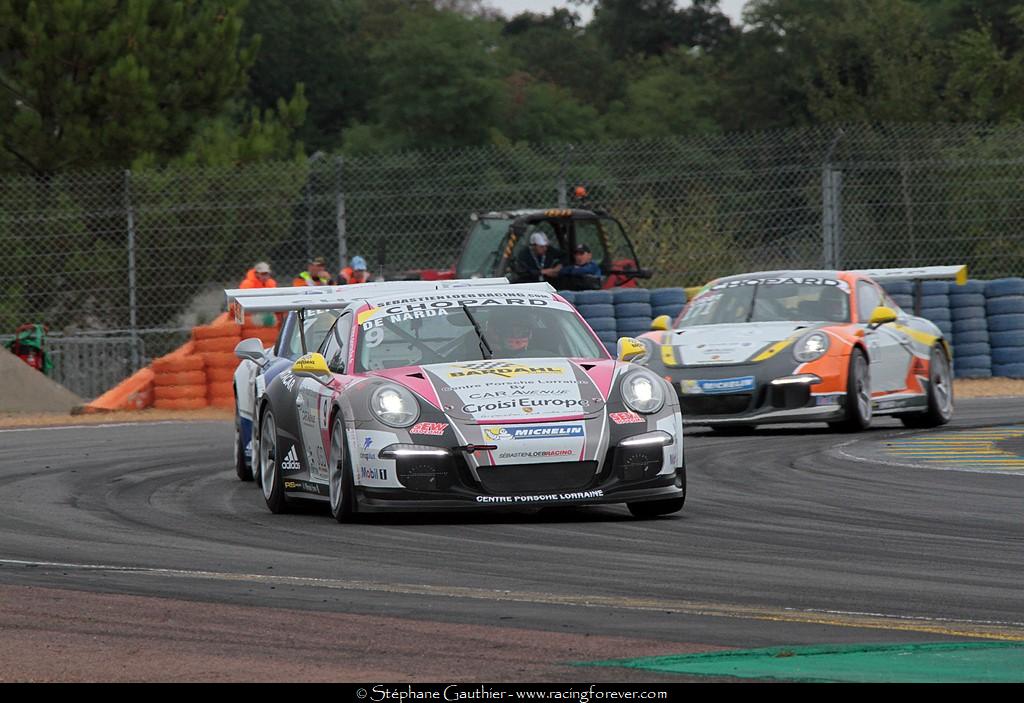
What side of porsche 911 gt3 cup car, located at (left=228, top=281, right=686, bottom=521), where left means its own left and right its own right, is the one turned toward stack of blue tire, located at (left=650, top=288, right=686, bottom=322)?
back

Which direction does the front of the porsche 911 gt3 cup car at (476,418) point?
toward the camera

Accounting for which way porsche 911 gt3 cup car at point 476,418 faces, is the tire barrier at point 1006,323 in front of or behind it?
behind

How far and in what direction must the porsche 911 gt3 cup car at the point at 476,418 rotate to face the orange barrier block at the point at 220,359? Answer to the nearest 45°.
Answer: approximately 180°

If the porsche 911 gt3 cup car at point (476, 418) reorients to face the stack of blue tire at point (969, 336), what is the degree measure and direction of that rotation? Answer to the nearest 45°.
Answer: approximately 135° to its left

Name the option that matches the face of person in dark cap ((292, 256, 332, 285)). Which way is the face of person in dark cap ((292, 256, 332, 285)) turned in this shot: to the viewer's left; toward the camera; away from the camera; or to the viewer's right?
toward the camera

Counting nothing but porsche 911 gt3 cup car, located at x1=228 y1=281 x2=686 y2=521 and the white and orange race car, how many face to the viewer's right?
0

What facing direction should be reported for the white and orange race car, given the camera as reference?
facing the viewer and to the left of the viewer

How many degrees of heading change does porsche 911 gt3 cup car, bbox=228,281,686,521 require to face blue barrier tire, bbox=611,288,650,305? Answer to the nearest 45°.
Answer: approximately 180°
